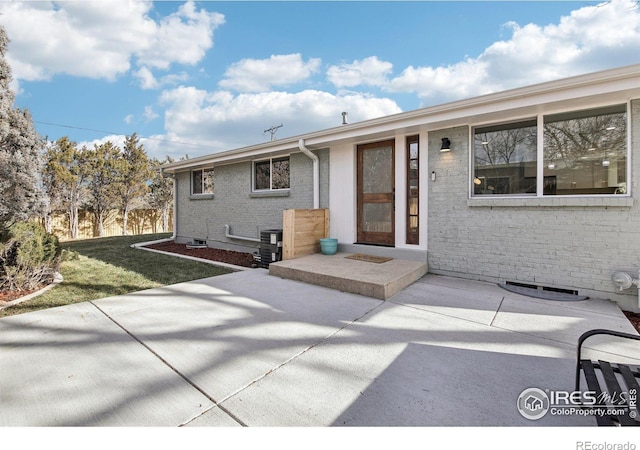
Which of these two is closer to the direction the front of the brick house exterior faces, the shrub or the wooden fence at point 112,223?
the shrub

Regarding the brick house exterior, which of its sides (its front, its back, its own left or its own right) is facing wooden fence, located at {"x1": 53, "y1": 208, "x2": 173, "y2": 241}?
right

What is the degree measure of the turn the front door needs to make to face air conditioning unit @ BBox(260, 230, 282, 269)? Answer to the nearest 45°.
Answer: approximately 45° to its right

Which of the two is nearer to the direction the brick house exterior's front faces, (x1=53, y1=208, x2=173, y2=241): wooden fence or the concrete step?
the concrete step
